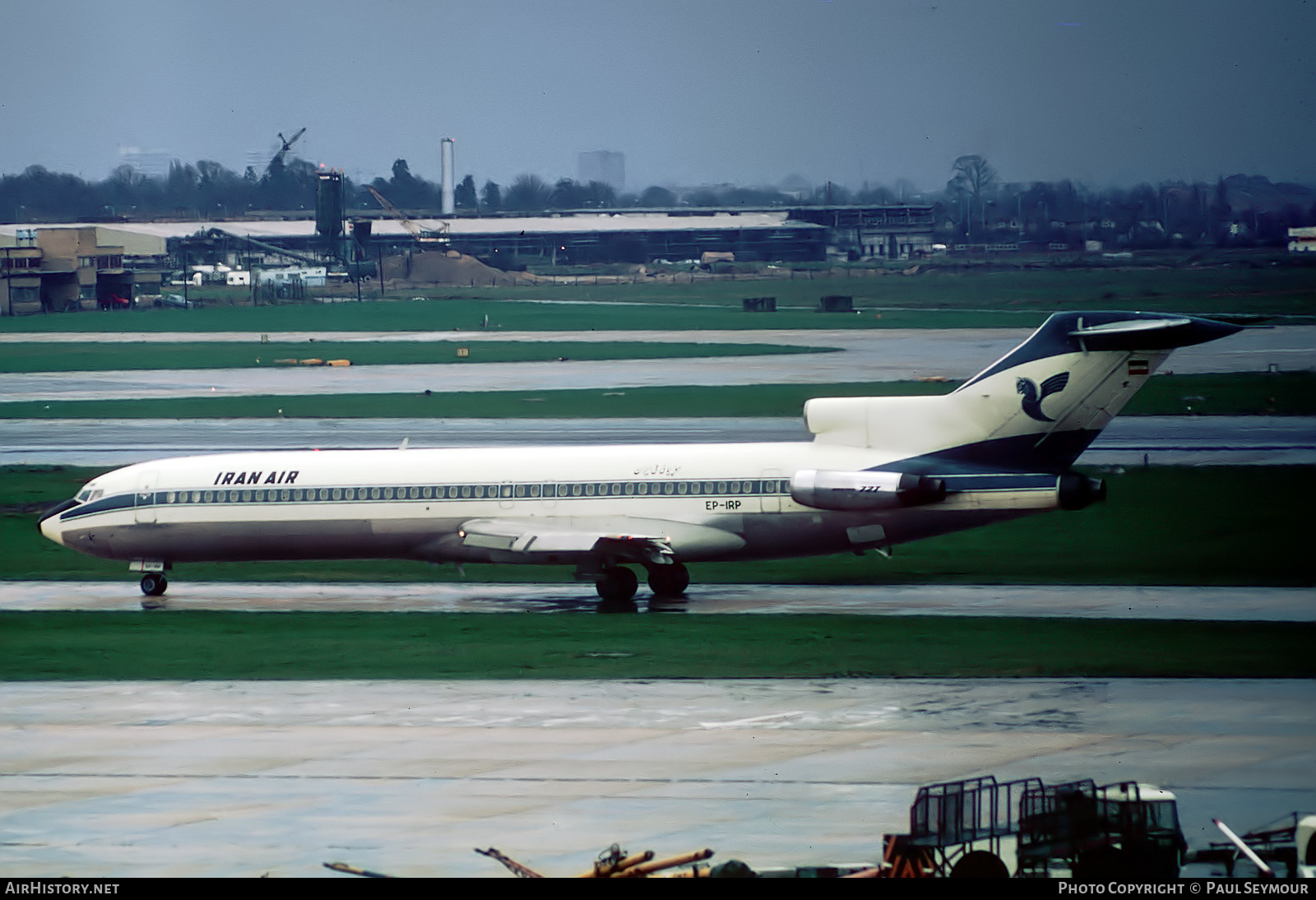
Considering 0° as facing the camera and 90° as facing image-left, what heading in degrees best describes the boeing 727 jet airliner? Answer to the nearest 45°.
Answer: approximately 90°
